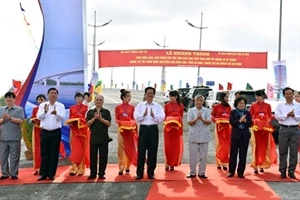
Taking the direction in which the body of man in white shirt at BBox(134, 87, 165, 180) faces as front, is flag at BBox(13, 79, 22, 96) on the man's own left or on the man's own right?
on the man's own right

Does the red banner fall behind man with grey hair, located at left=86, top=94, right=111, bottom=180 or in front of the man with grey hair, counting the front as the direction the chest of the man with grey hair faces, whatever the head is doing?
behind

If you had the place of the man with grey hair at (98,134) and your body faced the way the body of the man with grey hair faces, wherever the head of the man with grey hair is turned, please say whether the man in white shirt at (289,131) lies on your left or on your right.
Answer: on your left

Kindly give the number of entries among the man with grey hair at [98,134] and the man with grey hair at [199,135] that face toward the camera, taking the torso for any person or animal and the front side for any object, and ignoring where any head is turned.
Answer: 2

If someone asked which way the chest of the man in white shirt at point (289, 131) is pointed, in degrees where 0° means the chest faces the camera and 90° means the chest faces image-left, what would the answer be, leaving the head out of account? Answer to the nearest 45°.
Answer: approximately 0°

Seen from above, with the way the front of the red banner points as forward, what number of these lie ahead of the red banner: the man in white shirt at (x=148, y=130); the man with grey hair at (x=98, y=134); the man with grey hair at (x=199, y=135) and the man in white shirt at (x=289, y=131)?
4

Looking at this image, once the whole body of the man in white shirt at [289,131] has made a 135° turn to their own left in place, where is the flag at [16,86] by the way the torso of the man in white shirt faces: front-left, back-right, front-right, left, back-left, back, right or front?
back-left
